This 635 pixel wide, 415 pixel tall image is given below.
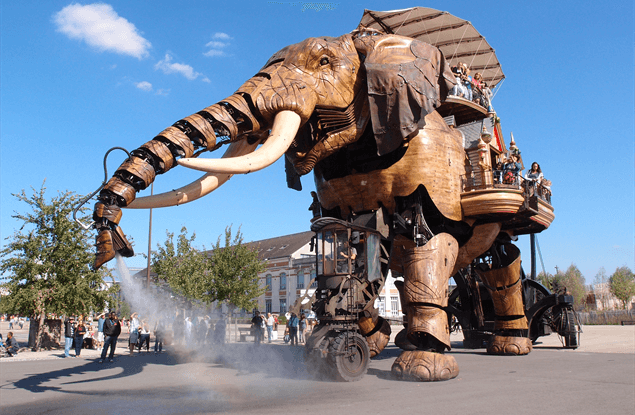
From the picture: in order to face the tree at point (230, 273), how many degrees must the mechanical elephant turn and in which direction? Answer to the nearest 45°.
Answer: approximately 135° to its right

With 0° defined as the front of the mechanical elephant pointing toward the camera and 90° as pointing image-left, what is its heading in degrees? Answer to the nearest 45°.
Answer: approximately 45°

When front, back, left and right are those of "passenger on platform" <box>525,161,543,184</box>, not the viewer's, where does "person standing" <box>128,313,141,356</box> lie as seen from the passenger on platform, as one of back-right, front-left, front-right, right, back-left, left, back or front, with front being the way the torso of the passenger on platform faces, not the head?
front-right

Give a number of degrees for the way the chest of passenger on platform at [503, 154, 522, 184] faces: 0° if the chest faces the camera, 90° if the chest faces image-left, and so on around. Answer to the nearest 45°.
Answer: approximately 45°

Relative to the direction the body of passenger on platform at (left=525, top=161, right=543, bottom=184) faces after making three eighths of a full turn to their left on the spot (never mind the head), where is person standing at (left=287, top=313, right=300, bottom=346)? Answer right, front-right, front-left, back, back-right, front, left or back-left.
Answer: back-left

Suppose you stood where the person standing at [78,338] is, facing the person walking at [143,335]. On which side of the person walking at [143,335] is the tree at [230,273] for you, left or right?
left

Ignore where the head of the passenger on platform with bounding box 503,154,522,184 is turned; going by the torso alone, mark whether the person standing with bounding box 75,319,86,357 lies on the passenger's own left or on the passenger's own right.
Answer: on the passenger's own right

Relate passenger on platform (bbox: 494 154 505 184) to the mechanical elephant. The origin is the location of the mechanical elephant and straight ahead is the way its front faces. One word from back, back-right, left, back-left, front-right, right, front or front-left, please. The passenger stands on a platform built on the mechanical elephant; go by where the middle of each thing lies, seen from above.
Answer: back
